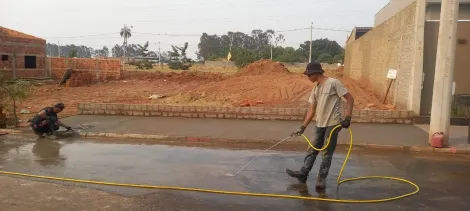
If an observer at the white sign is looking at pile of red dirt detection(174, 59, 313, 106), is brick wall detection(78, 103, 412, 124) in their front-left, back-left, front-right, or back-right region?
front-left

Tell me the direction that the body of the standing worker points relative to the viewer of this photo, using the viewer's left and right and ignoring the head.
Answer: facing the viewer and to the left of the viewer

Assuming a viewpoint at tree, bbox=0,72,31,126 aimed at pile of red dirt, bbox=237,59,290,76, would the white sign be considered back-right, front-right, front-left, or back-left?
front-right

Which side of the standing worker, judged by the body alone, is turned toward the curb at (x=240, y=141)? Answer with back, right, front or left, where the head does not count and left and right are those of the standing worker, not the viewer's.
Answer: right

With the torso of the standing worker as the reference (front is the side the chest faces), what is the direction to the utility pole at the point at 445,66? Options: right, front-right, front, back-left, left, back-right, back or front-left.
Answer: back

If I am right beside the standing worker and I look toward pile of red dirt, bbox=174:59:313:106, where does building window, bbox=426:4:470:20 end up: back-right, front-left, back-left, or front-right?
front-right

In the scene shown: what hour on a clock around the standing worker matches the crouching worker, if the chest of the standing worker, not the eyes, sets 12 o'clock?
The crouching worker is roughly at 2 o'clock from the standing worker.

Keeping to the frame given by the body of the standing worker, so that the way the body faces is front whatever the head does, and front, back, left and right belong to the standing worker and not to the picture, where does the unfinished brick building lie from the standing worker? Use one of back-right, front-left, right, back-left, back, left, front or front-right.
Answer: right

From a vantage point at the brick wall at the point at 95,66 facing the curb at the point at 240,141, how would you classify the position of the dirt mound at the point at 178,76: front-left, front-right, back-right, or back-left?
front-left

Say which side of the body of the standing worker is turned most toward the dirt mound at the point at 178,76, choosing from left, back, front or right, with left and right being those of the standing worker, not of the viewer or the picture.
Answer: right

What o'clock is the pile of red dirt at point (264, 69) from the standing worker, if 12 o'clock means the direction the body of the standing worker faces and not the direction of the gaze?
The pile of red dirt is roughly at 4 o'clock from the standing worker.

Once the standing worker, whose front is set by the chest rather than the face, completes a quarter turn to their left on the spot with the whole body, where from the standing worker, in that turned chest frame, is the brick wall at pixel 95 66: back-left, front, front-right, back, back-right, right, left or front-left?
back

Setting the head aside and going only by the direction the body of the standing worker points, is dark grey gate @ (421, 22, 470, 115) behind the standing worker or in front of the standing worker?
behind

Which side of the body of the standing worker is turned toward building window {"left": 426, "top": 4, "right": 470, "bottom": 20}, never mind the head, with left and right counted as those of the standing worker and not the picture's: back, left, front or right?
back

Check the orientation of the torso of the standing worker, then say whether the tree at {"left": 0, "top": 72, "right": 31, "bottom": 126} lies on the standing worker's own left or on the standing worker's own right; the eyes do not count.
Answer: on the standing worker's own right
